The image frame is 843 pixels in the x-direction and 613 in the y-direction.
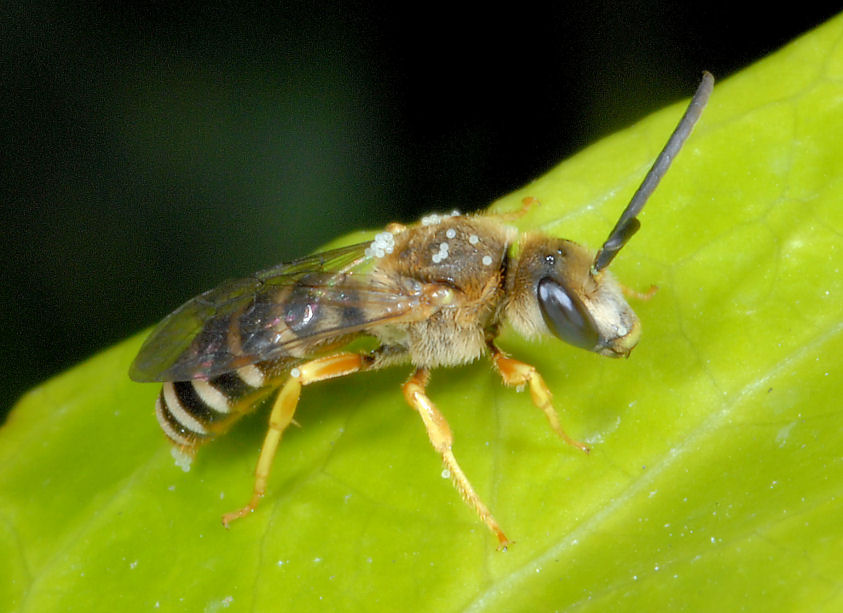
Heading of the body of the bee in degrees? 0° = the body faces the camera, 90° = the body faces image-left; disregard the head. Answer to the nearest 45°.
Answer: approximately 270°
